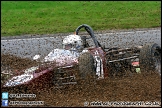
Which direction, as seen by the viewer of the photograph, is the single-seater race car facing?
facing the viewer and to the left of the viewer
